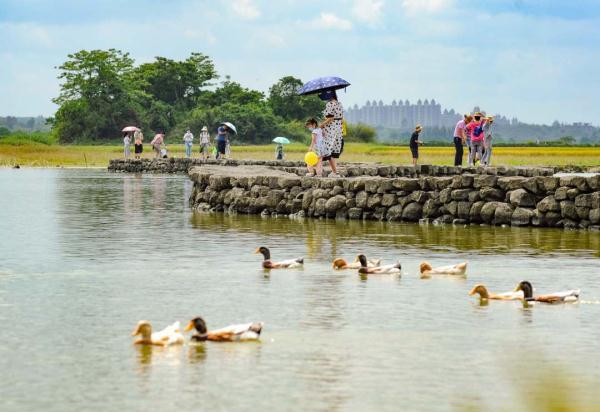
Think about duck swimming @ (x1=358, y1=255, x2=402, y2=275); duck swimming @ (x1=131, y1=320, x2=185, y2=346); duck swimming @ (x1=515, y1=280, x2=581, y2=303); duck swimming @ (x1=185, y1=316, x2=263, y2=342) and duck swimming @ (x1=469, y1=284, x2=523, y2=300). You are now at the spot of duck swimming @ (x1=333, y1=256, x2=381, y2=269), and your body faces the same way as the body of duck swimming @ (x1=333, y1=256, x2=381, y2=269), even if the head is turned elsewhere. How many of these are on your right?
0

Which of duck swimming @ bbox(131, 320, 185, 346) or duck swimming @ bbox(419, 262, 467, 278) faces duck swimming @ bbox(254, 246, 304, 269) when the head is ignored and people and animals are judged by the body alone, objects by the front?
duck swimming @ bbox(419, 262, 467, 278)

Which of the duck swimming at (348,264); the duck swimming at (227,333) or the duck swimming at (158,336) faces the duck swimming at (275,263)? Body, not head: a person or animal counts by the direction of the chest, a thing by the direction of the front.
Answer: the duck swimming at (348,264)

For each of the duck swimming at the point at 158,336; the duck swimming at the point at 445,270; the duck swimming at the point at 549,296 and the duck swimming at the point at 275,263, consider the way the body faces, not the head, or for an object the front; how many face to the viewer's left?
4

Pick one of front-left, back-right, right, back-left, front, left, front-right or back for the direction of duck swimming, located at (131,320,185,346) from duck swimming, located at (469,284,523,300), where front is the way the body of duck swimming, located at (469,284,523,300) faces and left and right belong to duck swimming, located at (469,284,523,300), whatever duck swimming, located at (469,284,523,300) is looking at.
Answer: front-left

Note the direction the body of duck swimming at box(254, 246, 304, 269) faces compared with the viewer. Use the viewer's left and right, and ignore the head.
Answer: facing to the left of the viewer

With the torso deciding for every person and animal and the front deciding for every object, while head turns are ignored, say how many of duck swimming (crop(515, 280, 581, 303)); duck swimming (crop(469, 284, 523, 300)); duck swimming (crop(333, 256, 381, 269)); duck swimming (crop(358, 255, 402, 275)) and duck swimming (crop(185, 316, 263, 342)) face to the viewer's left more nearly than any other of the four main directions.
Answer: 5

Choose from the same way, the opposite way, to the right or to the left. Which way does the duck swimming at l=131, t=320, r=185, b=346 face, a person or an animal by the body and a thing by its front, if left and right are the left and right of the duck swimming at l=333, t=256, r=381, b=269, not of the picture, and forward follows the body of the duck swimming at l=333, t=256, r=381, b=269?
the same way

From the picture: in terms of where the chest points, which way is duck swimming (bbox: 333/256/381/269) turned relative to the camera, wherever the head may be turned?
to the viewer's left

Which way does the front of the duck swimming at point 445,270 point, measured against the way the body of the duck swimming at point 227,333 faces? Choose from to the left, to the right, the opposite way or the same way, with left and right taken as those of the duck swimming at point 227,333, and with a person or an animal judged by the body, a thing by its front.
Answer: the same way

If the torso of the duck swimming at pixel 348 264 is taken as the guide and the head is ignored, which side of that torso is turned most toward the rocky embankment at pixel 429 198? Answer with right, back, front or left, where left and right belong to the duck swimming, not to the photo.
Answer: right

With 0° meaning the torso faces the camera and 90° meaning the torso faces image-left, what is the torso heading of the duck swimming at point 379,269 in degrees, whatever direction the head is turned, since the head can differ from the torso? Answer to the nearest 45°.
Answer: approximately 90°

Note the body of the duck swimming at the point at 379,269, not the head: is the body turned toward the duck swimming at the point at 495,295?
no

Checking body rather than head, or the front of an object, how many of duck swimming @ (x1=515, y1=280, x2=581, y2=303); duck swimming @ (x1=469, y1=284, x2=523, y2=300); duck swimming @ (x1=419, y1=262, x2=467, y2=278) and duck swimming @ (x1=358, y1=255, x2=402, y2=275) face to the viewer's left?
4
